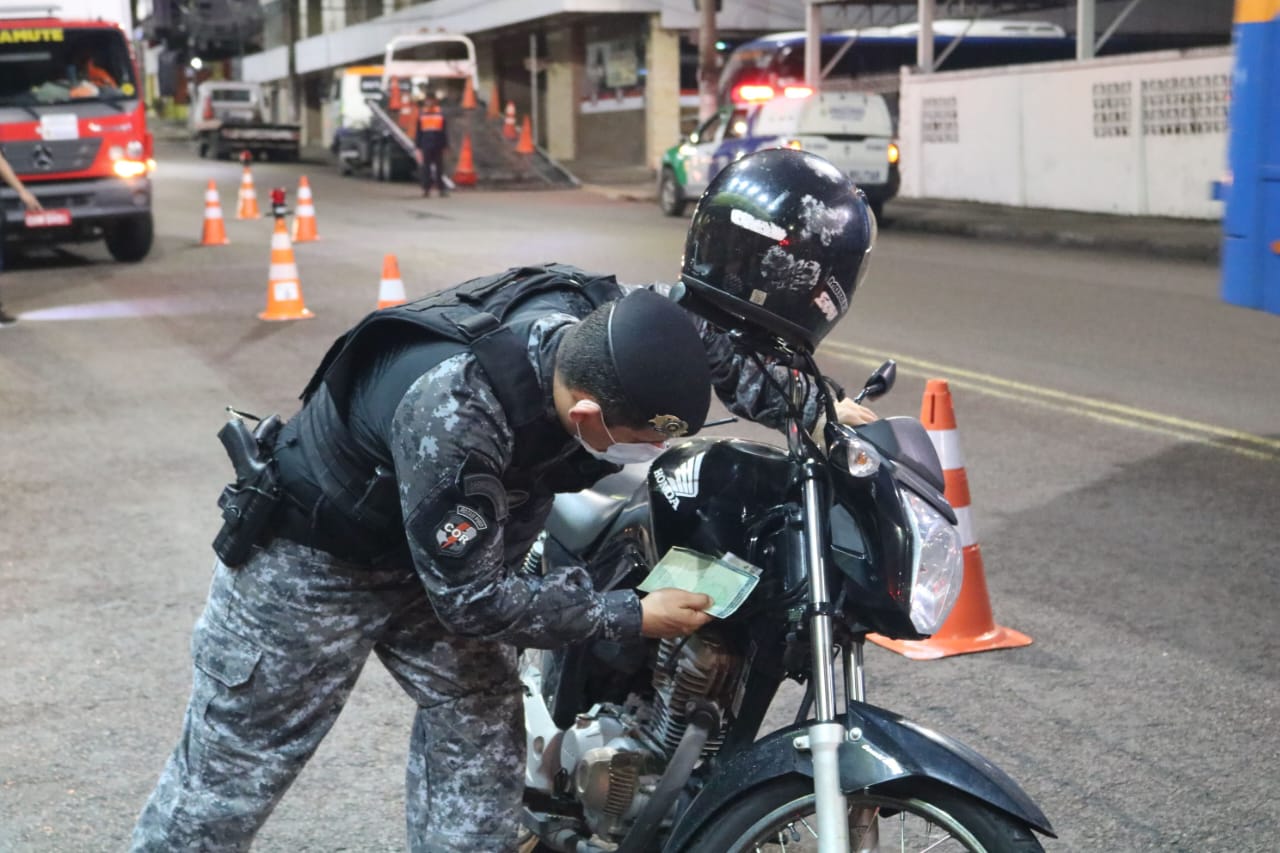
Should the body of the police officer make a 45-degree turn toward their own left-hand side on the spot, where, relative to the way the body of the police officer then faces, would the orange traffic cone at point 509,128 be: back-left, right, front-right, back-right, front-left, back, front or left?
front-left

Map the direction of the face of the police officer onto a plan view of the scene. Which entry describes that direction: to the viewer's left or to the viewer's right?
to the viewer's right

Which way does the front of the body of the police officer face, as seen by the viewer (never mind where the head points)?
to the viewer's right

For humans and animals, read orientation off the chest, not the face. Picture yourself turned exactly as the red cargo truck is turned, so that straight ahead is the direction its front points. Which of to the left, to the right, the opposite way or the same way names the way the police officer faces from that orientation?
to the left

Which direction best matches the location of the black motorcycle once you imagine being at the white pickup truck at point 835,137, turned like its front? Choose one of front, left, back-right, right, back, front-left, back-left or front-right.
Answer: back-left

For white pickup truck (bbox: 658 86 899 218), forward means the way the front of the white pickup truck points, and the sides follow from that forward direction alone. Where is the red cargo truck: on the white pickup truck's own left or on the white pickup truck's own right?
on the white pickup truck's own left
